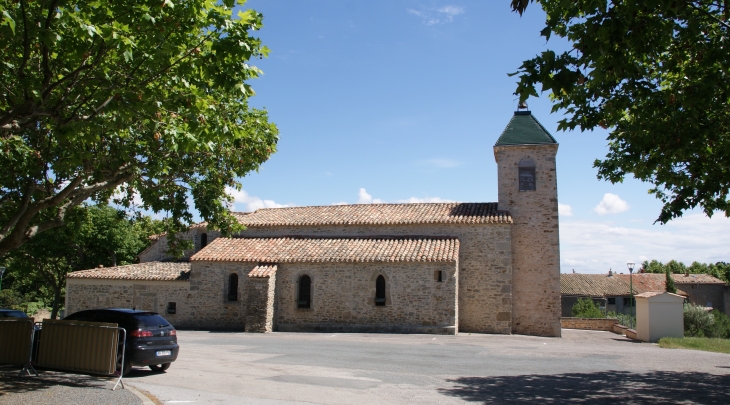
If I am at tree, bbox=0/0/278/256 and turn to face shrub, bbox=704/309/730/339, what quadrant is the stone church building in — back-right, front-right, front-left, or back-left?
front-left

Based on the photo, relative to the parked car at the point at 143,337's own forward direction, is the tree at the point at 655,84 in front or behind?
behind

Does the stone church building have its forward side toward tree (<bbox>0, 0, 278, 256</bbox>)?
no

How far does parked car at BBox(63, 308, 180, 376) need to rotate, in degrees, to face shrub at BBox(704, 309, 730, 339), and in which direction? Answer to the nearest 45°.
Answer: approximately 135° to its right

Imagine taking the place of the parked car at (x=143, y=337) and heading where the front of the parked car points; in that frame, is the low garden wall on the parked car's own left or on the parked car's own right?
on the parked car's own right

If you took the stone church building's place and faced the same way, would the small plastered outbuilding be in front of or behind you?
in front

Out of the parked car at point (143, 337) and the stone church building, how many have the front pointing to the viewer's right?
1

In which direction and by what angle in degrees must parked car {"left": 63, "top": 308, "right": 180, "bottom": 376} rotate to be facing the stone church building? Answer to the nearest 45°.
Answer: approximately 90° to its right

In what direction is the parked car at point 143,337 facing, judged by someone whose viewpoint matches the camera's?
facing away from the viewer and to the left of the viewer

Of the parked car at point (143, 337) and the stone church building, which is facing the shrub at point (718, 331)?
the stone church building

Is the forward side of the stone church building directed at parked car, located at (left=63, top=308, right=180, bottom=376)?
no

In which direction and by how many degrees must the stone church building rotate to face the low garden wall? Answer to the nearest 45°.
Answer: approximately 45° to its left

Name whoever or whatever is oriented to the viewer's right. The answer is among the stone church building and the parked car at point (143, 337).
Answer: the stone church building
